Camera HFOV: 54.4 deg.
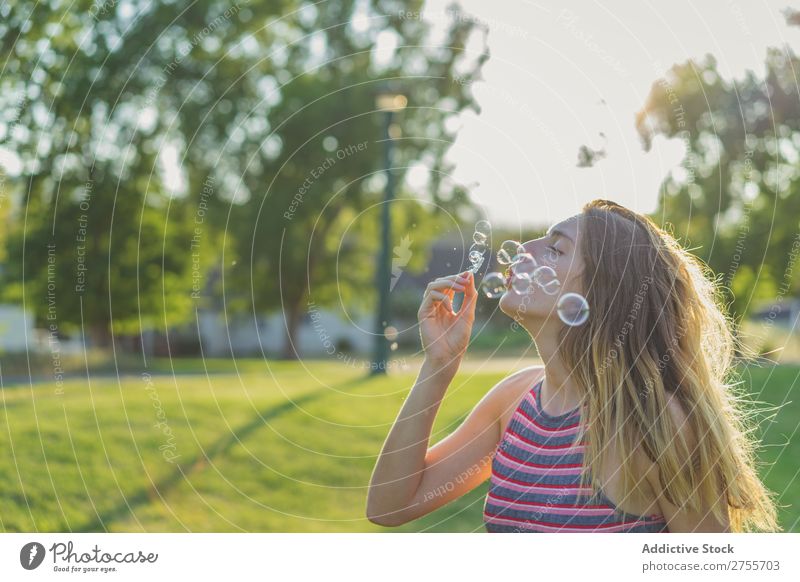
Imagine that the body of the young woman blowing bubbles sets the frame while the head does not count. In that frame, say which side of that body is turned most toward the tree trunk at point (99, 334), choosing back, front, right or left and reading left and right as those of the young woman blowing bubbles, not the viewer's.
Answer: right

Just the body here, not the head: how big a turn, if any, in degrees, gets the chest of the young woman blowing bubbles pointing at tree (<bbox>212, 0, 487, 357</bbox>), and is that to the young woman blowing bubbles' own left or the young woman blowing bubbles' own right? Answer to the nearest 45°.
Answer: approximately 135° to the young woman blowing bubbles' own right

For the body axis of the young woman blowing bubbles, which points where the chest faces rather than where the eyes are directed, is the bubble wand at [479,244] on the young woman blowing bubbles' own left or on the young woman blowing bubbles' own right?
on the young woman blowing bubbles' own right

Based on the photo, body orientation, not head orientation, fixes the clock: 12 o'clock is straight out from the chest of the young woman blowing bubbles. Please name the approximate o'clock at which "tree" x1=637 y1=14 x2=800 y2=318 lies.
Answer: The tree is roughly at 5 o'clock from the young woman blowing bubbles.

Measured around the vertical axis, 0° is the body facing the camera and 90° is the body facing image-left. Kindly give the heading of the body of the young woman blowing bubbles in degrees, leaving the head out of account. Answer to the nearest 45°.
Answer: approximately 45°
